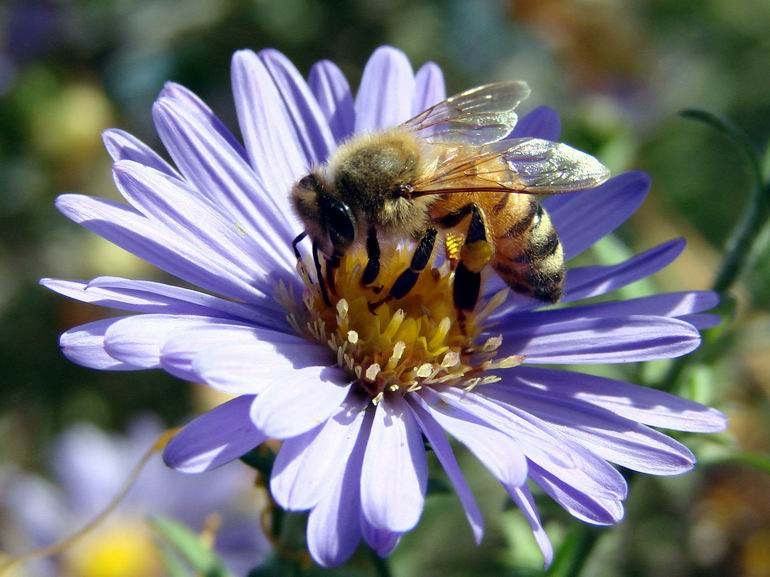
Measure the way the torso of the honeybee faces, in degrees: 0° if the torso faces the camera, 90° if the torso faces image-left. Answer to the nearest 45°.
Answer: approximately 90°

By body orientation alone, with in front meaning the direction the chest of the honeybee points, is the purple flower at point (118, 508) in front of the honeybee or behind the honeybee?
in front
